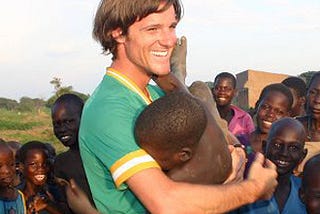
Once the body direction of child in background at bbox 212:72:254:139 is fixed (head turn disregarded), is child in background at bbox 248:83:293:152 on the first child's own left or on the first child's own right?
on the first child's own left

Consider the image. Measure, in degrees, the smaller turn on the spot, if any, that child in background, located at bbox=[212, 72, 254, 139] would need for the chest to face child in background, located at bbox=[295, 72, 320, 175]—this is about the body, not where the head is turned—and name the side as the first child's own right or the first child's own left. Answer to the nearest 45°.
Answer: approximately 90° to the first child's own left

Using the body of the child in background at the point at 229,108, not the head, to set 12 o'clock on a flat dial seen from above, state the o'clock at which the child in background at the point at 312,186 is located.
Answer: the child in background at the point at 312,186 is roughly at 10 o'clock from the child in background at the point at 229,108.

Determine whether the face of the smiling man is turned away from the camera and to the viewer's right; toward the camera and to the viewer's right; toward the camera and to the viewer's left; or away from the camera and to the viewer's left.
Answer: toward the camera and to the viewer's right

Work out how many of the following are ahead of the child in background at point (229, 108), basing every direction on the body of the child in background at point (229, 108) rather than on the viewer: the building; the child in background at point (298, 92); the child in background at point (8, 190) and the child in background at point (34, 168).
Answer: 2

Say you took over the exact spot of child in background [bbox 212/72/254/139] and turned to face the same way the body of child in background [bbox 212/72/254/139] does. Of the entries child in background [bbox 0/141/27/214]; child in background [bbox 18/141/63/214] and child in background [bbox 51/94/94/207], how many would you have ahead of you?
3

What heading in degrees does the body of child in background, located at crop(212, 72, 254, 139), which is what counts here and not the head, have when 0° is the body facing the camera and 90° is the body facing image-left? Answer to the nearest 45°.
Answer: approximately 45°

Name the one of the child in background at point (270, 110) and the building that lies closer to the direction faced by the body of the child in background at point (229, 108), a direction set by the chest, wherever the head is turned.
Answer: the child in background

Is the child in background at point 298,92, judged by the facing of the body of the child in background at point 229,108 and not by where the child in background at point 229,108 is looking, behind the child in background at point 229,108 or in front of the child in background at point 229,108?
behind
